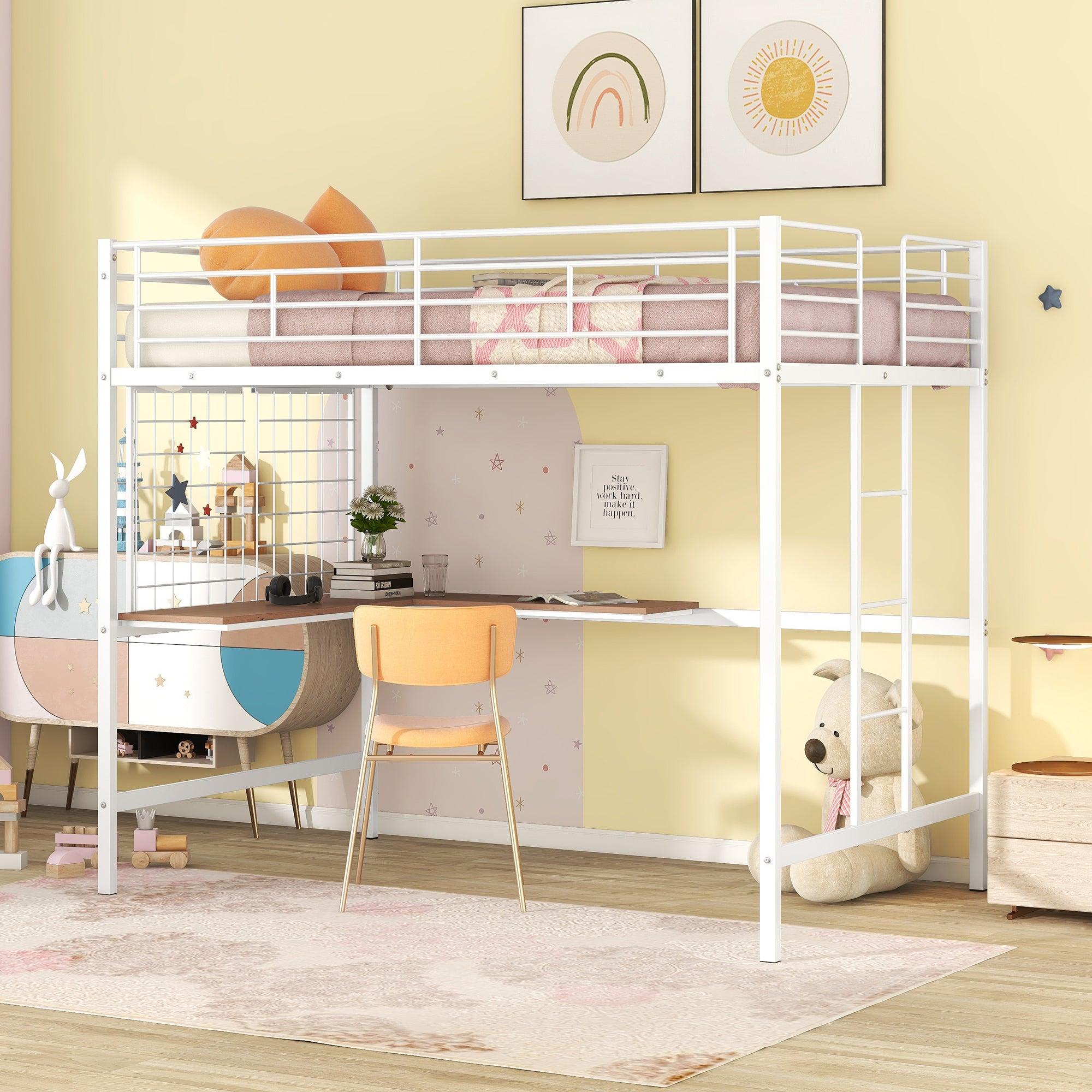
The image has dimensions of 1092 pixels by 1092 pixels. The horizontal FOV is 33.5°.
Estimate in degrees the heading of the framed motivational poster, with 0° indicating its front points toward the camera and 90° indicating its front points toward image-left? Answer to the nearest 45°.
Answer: approximately 0°

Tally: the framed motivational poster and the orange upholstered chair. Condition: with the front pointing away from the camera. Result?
1

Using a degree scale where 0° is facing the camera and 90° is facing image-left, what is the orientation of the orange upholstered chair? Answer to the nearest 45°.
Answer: approximately 180°

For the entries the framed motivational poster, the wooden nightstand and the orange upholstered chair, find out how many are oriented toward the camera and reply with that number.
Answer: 2

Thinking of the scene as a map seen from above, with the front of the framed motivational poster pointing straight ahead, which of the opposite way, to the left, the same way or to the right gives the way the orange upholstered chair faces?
the opposite way

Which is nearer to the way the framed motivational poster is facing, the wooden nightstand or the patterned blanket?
the patterned blanket

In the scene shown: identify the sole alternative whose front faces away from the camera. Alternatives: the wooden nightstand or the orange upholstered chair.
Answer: the orange upholstered chair

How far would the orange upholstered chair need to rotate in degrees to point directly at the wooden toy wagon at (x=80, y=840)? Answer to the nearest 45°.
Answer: approximately 45° to its left

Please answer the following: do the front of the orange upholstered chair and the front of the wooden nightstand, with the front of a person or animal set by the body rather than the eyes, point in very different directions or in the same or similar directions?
very different directions

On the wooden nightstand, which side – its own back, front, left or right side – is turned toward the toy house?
right

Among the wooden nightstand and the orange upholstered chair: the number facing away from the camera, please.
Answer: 1
